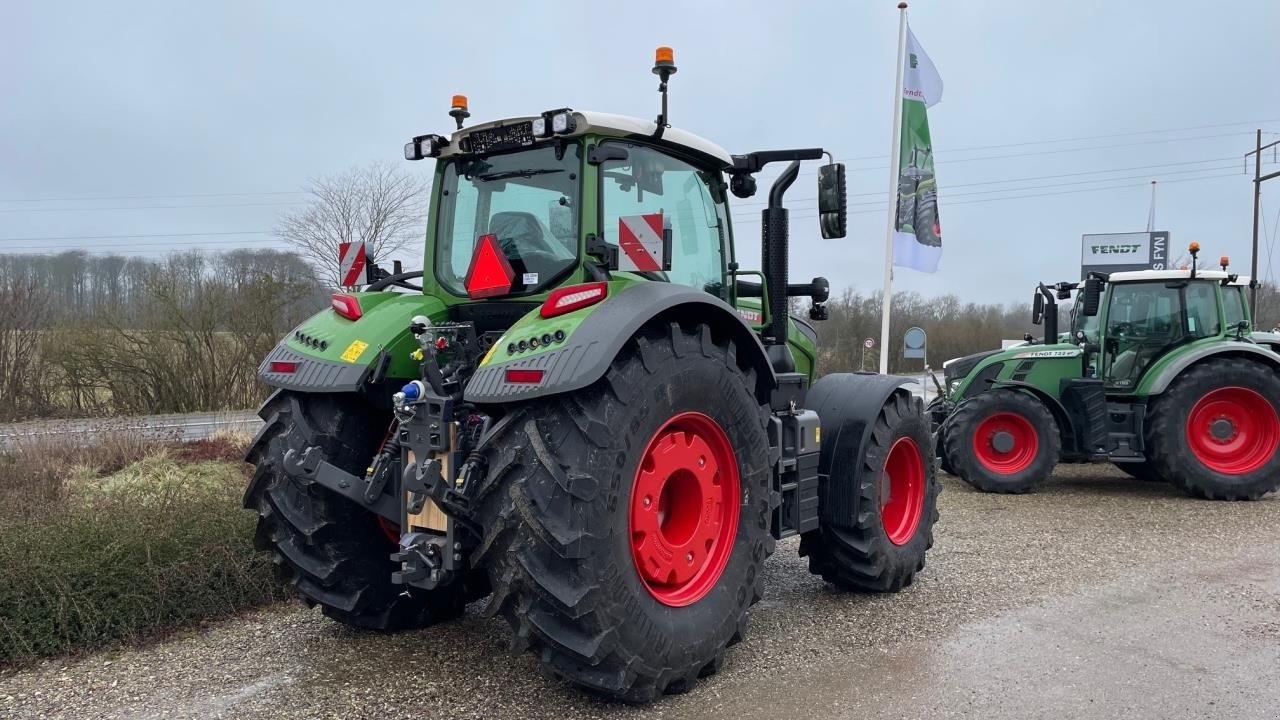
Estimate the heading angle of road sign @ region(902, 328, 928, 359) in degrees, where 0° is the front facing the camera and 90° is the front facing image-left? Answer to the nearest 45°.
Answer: approximately 0°

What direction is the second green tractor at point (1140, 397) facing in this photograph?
to the viewer's left

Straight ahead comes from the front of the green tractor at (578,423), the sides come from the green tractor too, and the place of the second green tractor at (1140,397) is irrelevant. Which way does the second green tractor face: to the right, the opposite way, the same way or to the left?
to the left

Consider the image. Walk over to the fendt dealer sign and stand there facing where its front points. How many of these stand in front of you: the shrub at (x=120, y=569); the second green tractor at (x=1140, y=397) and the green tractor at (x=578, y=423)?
3

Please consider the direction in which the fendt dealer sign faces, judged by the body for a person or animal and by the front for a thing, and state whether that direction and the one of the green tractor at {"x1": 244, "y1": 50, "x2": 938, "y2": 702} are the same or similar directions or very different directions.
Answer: very different directions

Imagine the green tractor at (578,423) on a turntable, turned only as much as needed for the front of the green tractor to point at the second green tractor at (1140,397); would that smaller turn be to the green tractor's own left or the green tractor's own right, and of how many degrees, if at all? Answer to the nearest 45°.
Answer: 0° — it already faces it

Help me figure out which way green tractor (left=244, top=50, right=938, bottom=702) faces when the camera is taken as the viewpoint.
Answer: facing away from the viewer and to the right of the viewer

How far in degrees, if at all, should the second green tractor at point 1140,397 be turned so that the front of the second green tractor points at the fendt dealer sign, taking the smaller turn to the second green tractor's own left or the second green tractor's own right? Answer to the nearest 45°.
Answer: approximately 90° to the second green tractor's own right

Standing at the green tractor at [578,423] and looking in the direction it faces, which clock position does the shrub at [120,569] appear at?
The shrub is roughly at 8 o'clock from the green tractor.

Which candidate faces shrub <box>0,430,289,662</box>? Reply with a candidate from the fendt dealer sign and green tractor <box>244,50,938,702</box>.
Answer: the fendt dealer sign
